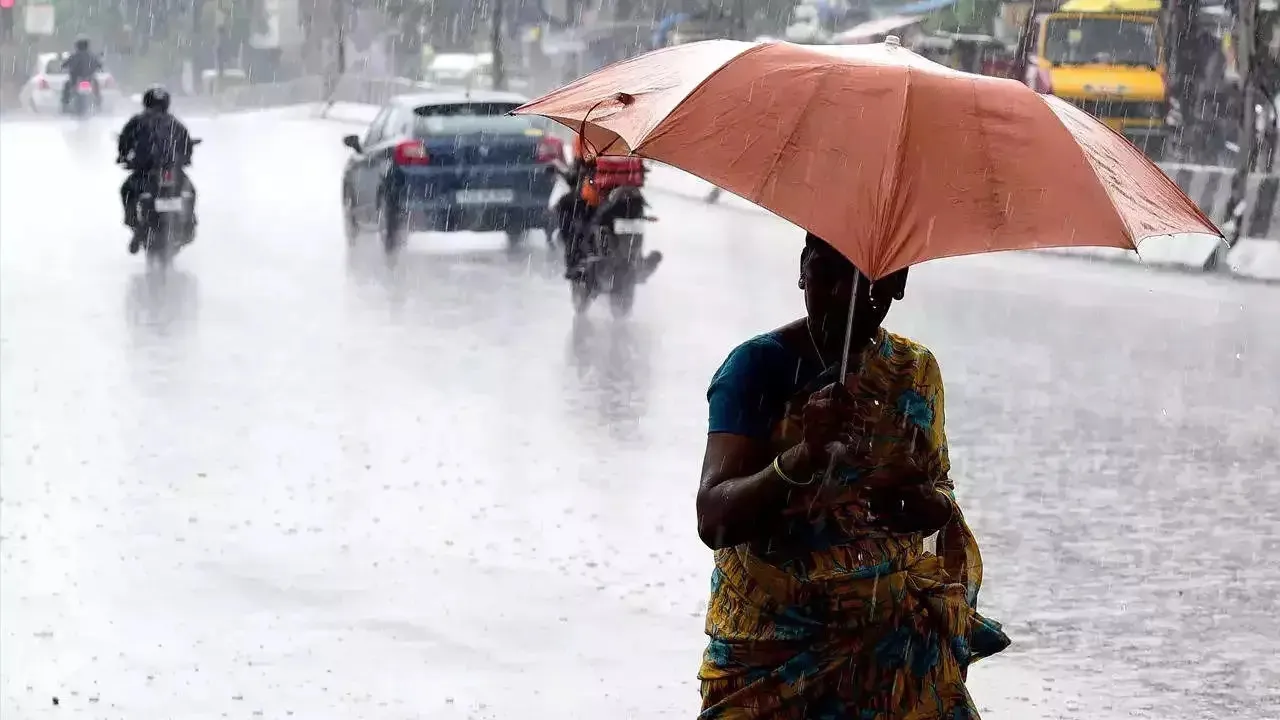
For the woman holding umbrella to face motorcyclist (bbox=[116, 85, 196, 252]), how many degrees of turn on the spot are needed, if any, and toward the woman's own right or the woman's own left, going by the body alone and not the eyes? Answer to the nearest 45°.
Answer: approximately 135° to the woman's own right

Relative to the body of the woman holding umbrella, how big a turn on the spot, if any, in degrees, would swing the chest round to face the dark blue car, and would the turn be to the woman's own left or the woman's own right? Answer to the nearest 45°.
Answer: approximately 180°

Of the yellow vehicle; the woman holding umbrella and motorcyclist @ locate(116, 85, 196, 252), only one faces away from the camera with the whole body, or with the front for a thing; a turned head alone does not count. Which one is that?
the motorcyclist

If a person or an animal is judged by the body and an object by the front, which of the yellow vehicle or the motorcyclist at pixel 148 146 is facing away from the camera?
the motorcyclist

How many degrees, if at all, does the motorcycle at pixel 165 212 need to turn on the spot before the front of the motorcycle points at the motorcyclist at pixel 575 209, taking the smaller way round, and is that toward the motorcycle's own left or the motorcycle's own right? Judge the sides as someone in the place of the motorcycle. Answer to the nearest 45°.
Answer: approximately 135° to the motorcycle's own right

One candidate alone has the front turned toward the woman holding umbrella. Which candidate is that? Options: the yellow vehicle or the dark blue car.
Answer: the yellow vehicle

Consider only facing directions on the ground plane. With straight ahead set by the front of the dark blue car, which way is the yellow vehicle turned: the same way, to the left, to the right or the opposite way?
the opposite way

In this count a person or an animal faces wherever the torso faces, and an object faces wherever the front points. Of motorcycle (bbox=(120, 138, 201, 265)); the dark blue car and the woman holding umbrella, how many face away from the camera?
2

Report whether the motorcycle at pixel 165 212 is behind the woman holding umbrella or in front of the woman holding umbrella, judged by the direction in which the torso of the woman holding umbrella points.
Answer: behind

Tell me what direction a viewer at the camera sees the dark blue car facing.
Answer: facing away from the viewer

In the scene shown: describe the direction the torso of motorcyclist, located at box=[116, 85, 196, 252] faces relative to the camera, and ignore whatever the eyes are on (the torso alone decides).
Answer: away from the camera

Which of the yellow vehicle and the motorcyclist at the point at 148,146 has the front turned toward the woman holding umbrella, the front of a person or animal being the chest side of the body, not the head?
the yellow vehicle

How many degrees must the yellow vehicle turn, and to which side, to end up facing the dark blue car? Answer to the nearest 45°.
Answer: approximately 45° to its right
